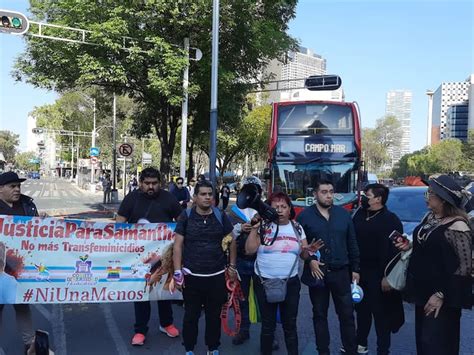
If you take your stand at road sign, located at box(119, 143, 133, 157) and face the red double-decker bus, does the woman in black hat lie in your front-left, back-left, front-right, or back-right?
front-right

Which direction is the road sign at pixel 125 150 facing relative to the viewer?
toward the camera

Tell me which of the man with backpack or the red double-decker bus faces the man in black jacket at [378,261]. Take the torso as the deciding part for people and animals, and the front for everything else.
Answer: the red double-decker bus

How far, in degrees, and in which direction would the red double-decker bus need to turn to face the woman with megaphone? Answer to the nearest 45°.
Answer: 0° — it already faces them

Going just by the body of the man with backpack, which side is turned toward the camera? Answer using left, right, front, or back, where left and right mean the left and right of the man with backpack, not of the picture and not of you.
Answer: front

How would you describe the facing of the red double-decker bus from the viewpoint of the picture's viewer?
facing the viewer

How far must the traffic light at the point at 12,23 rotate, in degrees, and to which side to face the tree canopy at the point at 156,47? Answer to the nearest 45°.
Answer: approximately 135° to its left

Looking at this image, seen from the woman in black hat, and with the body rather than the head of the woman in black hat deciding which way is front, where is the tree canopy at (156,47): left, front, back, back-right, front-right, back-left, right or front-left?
right

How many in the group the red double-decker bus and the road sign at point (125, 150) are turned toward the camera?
2

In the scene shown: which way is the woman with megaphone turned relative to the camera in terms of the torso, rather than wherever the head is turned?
toward the camera

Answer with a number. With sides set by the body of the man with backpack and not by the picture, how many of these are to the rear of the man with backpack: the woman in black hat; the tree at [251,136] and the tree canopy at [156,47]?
2

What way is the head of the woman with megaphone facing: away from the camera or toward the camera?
toward the camera

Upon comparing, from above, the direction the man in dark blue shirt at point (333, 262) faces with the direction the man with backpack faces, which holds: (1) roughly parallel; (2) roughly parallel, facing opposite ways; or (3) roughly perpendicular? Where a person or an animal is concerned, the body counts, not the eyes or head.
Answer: roughly parallel

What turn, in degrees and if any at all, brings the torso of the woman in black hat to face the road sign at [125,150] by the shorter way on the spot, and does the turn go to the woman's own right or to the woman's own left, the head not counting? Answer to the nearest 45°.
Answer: approximately 90° to the woman's own right

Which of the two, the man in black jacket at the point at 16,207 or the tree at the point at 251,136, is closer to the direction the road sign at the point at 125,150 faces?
the man in black jacket

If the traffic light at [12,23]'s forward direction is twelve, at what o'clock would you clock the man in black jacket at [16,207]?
The man in black jacket is roughly at 12 o'clock from the traffic light.
